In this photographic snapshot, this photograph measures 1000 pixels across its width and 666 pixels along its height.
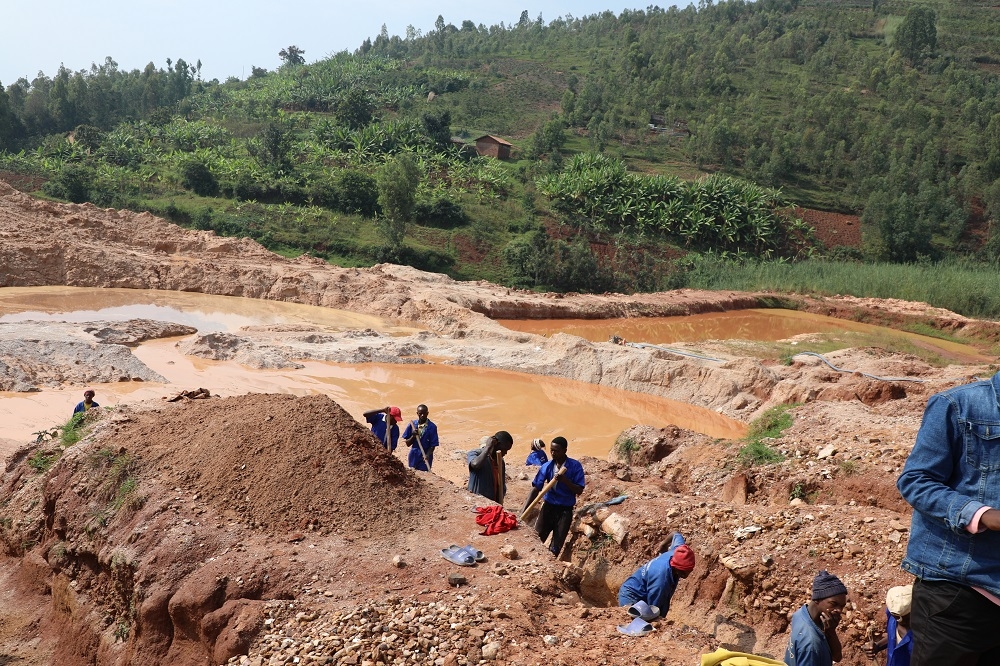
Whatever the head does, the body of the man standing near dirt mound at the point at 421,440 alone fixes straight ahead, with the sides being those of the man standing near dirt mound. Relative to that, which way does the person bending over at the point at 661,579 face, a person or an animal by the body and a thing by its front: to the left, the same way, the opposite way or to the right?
to the left

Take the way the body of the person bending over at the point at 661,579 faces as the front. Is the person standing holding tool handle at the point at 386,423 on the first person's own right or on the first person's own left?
on the first person's own left

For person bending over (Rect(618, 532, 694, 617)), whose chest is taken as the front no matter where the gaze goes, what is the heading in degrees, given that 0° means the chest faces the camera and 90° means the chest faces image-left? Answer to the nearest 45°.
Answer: approximately 270°

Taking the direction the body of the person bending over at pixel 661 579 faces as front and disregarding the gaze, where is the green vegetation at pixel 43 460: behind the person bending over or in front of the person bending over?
behind

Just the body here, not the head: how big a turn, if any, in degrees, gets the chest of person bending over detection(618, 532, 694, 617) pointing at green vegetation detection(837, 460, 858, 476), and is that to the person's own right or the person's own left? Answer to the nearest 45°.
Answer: approximately 45° to the person's own left

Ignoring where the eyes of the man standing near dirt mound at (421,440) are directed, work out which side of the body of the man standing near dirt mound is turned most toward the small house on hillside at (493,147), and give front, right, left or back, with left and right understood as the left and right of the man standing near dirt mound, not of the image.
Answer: back

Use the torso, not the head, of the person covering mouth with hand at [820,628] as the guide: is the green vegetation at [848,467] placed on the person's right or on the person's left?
on the person's left
